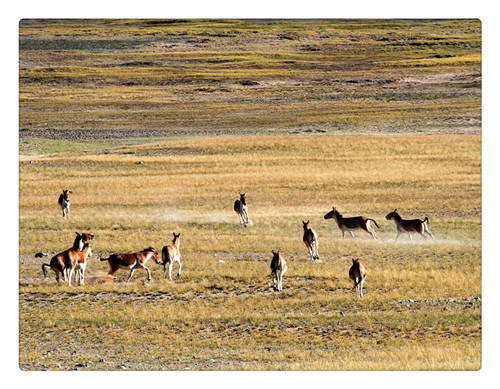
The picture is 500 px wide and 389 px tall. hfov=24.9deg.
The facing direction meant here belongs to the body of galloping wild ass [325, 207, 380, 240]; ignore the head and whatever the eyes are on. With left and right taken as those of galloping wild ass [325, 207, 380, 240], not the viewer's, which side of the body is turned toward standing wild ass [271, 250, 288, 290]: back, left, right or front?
left

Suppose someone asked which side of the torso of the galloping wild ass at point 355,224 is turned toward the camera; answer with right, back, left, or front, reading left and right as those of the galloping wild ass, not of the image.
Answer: left

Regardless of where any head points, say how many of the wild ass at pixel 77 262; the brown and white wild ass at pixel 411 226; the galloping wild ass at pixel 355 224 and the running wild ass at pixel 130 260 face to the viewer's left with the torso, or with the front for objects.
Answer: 2

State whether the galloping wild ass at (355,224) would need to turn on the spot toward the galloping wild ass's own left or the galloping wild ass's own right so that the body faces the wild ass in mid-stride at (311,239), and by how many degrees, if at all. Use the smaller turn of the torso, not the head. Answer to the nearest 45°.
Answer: approximately 90° to the galloping wild ass's own left

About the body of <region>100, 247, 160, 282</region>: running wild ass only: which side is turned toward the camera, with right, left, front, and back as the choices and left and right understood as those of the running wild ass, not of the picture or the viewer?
right

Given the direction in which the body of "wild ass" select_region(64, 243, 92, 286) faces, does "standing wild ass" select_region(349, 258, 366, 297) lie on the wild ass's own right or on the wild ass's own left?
on the wild ass's own right

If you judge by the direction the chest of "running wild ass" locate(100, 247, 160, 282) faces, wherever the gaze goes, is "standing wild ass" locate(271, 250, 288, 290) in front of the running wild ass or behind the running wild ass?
in front

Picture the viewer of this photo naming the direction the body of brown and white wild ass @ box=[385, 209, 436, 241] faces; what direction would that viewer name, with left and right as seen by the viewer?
facing to the left of the viewer

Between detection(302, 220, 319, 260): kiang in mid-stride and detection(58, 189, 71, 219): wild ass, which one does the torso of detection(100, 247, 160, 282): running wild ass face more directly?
the kiang in mid-stride

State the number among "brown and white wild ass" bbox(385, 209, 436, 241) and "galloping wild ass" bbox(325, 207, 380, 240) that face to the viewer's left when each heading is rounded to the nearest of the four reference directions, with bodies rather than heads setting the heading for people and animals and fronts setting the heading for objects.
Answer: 2
